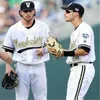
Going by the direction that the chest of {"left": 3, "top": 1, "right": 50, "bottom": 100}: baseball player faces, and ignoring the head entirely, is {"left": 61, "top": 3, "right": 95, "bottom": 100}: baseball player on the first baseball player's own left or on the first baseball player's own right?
on the first baseball player's own left

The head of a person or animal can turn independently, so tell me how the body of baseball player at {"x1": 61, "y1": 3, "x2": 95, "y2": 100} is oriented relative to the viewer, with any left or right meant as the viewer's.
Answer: facing to the left of the viewer

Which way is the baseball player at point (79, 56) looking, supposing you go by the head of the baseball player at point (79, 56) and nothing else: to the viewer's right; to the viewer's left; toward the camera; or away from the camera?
to the viewer's left

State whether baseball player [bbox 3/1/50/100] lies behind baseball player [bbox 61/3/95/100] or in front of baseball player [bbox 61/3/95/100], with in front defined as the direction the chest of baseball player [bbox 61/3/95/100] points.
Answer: in front

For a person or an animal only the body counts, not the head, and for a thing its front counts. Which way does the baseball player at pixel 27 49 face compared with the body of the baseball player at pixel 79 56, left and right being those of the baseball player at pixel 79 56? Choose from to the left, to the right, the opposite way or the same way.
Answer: to the left

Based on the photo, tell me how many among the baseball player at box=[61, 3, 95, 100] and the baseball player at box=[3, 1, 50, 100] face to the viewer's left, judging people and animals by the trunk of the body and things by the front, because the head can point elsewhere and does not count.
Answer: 1

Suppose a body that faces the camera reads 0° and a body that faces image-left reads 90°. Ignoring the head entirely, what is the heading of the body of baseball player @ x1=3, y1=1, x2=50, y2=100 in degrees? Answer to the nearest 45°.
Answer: approximately 0°
